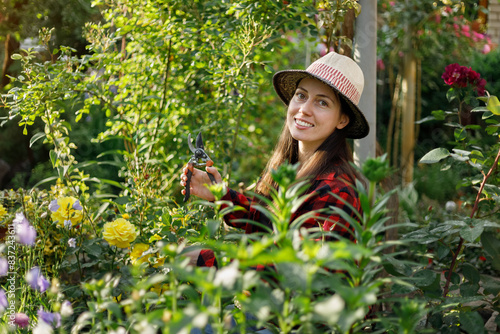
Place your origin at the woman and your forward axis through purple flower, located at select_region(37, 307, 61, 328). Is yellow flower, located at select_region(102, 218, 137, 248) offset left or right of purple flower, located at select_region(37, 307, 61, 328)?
right

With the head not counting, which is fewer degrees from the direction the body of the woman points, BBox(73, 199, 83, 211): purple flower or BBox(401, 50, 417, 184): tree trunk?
the purple flower

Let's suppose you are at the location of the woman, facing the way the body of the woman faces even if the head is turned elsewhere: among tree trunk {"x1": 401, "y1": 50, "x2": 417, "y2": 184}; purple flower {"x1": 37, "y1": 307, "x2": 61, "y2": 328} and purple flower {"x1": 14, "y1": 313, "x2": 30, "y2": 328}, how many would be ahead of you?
2

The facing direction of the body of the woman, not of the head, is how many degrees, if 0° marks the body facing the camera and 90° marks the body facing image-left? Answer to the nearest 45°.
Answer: approximately 45°

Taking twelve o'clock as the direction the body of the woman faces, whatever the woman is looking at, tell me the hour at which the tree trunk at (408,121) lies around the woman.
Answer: The tree trunk is roughly at 5 o'clock from the woman.
